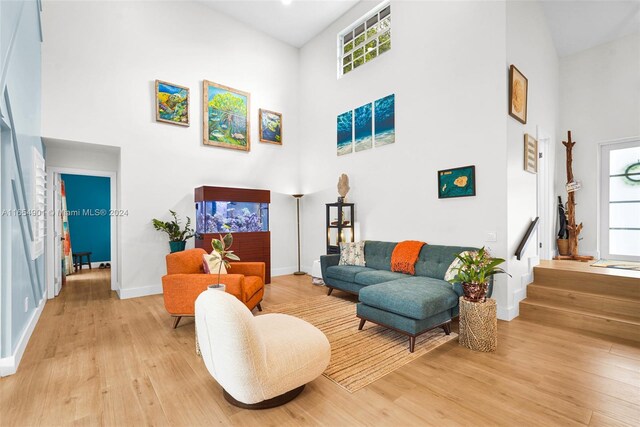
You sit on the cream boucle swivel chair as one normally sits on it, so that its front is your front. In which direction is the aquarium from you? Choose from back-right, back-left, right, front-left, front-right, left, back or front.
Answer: front-left

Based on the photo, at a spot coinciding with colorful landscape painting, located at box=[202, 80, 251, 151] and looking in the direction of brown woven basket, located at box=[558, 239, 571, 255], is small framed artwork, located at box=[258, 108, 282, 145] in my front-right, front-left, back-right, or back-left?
front-left

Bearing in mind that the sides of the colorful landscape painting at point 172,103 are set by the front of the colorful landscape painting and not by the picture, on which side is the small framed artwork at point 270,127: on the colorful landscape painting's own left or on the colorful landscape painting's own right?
on the colorful landscape painting's own left

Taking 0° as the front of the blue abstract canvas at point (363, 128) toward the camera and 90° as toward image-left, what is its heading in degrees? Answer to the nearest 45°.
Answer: approximately 45°

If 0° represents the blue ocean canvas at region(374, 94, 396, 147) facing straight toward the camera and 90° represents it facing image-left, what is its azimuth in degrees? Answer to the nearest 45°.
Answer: approximately 45°

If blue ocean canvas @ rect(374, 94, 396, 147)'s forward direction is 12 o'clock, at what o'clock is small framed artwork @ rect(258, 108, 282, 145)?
The small framed artwork is roughly at 2 o'clock from the blue ocean canvas.

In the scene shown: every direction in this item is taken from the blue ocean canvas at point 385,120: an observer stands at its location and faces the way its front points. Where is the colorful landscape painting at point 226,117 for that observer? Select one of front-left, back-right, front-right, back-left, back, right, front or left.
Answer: front-right

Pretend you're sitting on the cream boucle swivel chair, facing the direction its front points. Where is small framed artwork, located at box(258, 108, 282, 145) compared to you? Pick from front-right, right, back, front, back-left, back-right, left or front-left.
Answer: front-left

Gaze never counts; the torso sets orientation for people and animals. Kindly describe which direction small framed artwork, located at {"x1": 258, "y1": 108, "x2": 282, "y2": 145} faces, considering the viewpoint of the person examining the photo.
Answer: facing the viewer and to the right of the viewer

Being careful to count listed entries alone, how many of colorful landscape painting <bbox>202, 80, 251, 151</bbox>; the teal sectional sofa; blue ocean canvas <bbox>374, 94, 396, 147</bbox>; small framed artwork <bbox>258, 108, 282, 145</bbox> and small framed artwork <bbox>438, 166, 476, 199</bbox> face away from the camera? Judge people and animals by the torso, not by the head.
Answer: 0

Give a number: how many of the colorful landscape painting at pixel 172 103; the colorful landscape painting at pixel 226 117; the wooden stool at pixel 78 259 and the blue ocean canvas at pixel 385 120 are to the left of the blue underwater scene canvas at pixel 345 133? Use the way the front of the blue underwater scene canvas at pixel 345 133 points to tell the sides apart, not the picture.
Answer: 1

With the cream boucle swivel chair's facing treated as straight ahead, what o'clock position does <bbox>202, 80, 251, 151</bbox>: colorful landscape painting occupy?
The colorful landscape painting is roughly at 10 o'clock from the cream boucle swivel chair.

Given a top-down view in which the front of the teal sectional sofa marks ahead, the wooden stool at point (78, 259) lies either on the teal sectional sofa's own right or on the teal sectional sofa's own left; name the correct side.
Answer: on the teal sectional sofa's own right

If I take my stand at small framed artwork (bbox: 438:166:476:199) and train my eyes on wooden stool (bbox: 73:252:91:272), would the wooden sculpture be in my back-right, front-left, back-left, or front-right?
back-right

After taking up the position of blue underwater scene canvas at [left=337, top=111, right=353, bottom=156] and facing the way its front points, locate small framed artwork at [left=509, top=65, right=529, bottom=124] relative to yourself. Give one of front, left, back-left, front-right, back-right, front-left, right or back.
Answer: left

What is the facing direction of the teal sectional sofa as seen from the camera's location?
facing the viewer and to the left of the viewer

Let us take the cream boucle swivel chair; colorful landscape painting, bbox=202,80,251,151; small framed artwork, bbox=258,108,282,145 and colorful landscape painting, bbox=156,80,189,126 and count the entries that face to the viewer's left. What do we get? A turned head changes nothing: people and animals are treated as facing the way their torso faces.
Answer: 0

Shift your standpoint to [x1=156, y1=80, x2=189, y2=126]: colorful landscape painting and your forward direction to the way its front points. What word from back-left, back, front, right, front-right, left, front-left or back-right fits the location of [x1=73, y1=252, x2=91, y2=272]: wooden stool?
back

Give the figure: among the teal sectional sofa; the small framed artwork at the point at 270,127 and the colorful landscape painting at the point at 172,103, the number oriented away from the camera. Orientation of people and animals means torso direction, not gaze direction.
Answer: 0

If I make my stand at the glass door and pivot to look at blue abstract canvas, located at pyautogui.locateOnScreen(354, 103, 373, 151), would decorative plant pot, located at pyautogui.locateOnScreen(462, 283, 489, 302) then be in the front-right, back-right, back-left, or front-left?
front-left
